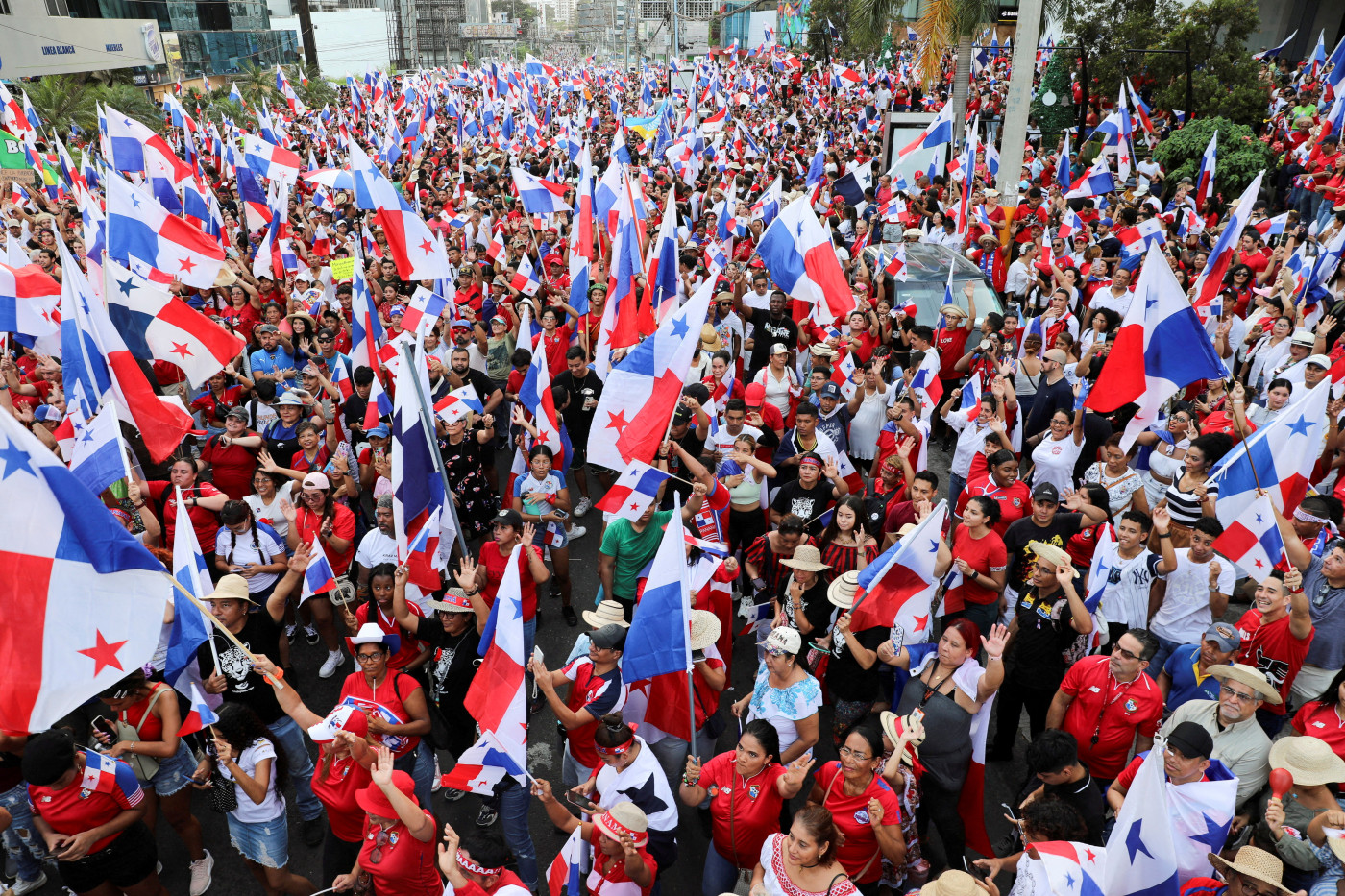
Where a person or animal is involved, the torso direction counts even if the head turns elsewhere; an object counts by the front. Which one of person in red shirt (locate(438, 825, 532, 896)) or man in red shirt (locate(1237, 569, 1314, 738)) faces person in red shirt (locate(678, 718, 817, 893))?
the man in red shirt

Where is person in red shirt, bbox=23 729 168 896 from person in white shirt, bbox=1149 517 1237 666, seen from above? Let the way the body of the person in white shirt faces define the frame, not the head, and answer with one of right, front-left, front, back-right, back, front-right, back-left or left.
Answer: front-right

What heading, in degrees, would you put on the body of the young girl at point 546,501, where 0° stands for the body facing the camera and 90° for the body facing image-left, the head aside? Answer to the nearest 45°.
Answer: approximately 0°

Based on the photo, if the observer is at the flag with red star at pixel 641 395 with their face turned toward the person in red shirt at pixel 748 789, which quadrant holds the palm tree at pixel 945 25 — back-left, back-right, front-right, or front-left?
back-left

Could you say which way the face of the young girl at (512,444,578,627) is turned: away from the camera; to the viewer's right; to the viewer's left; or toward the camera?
toward the camera

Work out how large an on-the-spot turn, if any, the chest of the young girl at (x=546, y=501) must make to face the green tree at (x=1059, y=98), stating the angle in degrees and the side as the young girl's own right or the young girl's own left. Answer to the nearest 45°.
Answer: approximately 135° to the young girl's own left

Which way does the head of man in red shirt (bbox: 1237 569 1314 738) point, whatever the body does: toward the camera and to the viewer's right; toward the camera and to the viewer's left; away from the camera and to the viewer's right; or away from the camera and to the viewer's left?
toward the camera and to the viewer's left

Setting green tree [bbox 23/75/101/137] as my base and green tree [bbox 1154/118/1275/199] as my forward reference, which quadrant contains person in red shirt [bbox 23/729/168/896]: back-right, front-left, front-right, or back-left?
front-right

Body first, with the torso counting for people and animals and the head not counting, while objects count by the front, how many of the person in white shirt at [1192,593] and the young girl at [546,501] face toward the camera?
2

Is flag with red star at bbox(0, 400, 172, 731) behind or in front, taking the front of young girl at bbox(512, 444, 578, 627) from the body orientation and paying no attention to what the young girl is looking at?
in front

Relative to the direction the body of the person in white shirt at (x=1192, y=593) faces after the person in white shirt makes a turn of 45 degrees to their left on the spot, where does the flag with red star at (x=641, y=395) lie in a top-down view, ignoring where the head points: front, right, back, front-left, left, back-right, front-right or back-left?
back-right

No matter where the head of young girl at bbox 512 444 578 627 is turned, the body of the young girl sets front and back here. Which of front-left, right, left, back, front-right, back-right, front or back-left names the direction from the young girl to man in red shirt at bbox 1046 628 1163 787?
front-left

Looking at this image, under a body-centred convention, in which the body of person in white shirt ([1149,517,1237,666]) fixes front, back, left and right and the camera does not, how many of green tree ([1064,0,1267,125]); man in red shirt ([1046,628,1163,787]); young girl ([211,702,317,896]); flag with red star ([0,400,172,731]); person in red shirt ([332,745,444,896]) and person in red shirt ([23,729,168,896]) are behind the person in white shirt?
1

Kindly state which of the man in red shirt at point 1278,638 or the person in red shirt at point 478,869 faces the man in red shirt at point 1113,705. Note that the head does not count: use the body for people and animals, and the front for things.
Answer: the man in red shirt at point 1278,638

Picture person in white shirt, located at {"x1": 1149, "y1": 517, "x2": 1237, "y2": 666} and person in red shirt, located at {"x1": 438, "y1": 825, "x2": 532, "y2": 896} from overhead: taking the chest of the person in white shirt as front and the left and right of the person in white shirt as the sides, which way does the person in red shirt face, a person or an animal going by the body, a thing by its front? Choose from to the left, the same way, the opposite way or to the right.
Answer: the same way

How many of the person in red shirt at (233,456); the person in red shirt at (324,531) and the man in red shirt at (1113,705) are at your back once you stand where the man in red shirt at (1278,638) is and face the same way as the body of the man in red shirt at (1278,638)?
0

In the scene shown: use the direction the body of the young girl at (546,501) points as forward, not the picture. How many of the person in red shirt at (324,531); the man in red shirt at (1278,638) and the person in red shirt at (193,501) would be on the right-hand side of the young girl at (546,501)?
2
